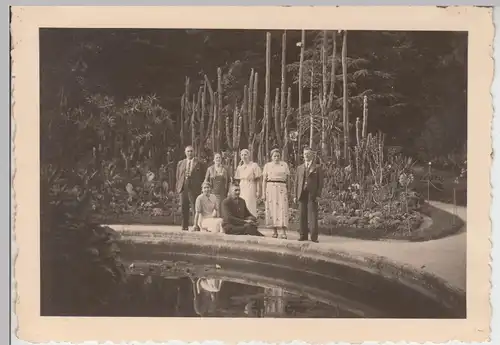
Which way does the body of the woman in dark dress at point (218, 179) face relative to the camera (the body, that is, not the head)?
toward the camera
